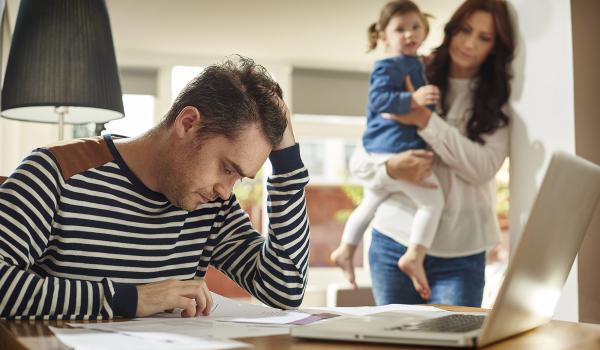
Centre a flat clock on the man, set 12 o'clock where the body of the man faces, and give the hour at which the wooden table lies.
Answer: The wooden table is roughly at 1 o'clock from the man.

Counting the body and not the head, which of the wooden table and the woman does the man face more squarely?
the wooden table

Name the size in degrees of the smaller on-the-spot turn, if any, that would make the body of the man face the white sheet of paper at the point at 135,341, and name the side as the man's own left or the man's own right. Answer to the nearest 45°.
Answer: approximately 45° to the man's own right

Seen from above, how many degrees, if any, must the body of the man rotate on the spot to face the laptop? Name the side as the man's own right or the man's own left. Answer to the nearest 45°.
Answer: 0° — they already face it

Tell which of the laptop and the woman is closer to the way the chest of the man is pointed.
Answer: the laptop

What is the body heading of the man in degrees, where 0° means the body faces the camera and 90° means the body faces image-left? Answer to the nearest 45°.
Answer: approximately 315°

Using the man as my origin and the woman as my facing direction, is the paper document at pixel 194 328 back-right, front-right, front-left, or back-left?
back-right
